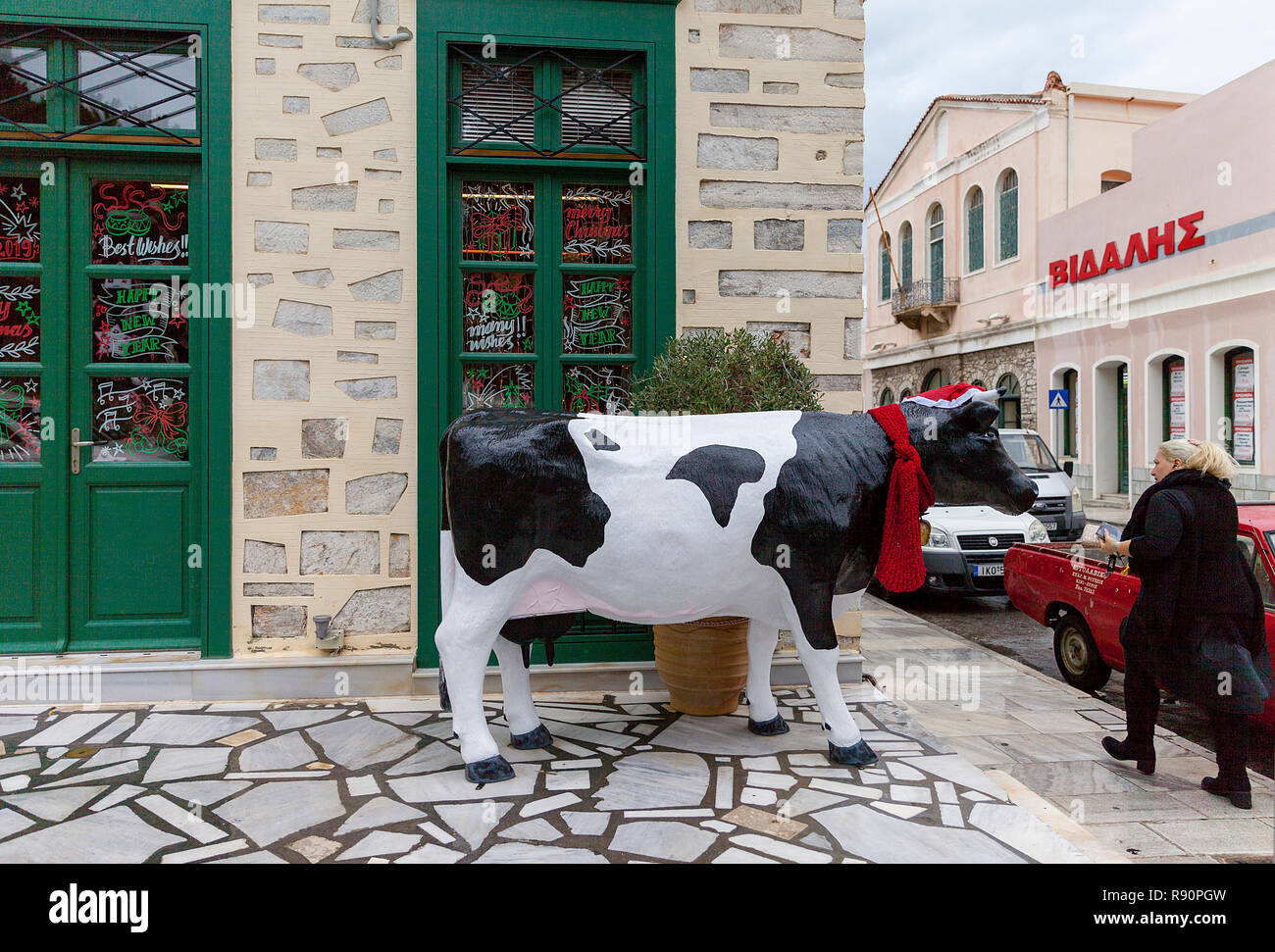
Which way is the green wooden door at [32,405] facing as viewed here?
toward the camera

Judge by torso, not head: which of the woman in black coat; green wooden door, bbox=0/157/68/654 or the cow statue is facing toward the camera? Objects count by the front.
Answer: the green wooden door

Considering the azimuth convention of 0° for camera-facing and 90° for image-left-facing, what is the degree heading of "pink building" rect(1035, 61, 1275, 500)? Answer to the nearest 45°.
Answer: approximately 45°

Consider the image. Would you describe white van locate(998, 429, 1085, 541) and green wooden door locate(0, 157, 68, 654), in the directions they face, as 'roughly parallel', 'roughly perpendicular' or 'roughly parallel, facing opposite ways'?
roughly parallel

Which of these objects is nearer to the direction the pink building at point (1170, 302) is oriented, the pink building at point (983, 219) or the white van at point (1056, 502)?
the white van

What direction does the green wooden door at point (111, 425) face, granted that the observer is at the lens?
facing the viewer

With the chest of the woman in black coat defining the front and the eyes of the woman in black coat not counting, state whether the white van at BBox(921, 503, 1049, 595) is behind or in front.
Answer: in front

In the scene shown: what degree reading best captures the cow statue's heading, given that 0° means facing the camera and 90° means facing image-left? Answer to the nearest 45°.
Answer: approximately 270°

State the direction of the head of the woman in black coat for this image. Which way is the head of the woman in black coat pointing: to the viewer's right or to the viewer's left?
to the viewer's left

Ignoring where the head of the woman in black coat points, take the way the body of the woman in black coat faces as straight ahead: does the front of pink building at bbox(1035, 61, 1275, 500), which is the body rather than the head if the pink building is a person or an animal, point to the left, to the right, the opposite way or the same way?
to the left

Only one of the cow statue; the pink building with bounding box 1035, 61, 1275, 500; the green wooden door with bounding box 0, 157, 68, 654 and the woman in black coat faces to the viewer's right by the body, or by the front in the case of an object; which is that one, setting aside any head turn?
the cow statue

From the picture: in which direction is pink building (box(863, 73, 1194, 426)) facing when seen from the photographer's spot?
facing the viewer and to the left of the viewer

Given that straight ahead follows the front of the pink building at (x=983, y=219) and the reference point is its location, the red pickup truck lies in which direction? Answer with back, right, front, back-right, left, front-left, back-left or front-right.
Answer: front-left

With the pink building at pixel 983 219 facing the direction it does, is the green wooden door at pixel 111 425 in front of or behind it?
in front
